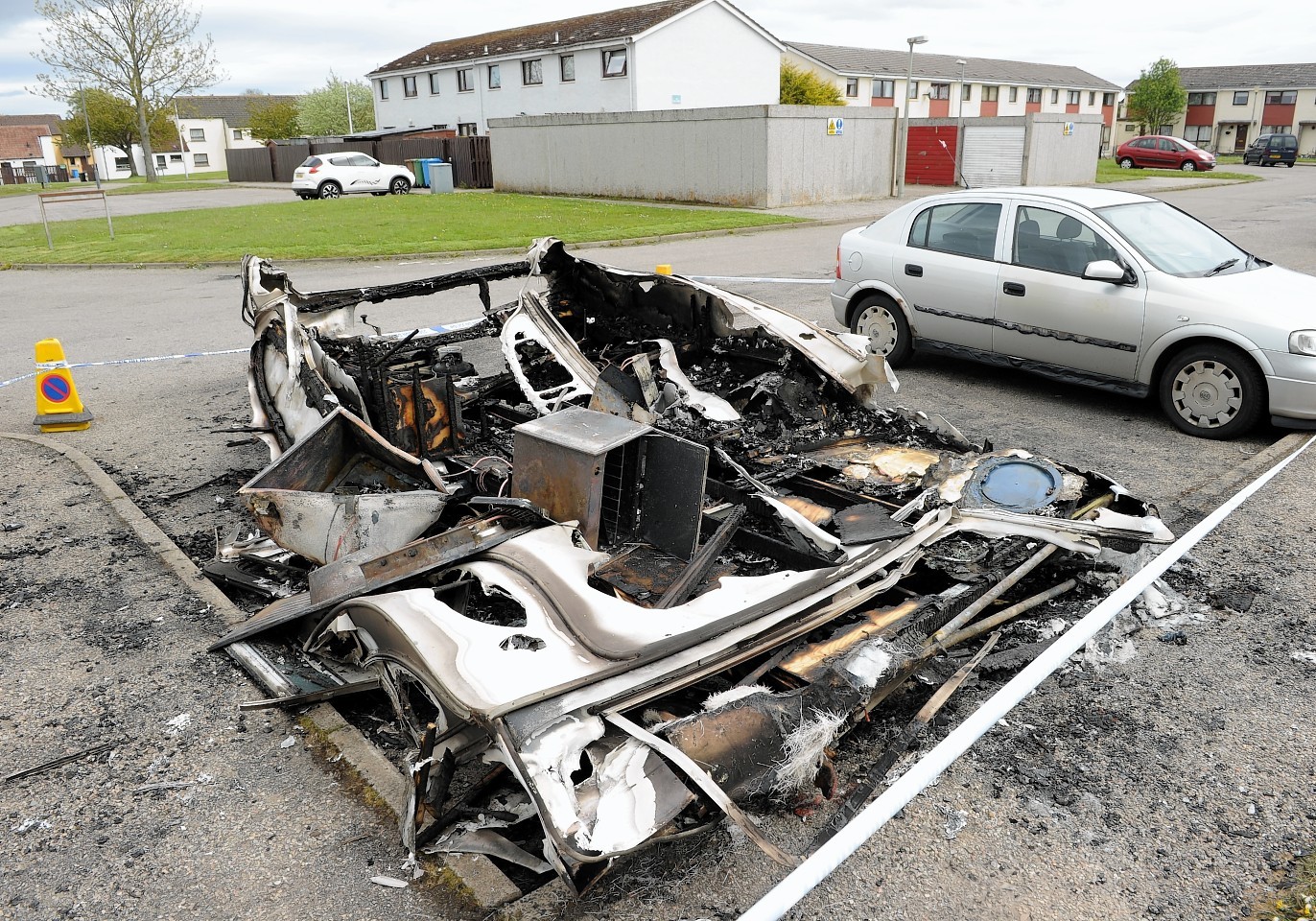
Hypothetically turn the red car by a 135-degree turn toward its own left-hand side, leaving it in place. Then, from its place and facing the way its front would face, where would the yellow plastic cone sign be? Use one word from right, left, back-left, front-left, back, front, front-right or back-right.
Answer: back-left

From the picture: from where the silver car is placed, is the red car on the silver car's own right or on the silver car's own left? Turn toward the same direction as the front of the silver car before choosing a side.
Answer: on the silver car's own left

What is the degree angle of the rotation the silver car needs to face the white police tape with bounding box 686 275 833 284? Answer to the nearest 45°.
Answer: approximately 180°

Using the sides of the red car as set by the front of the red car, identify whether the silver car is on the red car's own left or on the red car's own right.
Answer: on the red car's own right

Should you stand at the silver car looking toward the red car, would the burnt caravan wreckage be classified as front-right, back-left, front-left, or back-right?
back-left

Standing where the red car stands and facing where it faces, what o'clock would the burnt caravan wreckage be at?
The burnt caravan wreckage is roughly at 3 o'clock from the red car.

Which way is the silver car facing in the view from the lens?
facing the viewer and to the right of the viewer

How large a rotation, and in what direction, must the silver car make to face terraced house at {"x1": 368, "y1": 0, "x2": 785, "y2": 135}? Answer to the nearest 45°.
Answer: approximately 180°

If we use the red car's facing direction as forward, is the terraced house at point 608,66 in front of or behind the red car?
behind

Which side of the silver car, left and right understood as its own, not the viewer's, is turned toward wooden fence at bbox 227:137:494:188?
back

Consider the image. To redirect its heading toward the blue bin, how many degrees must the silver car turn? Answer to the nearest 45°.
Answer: approximately 180°

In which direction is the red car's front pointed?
to the viewer's right

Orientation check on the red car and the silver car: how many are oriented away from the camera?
0

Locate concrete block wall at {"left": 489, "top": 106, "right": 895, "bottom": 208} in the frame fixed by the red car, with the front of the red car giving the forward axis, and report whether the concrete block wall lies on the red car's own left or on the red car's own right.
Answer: on the red car's own right

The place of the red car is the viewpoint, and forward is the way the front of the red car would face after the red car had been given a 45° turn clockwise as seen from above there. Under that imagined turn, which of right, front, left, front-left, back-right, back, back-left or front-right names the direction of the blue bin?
right

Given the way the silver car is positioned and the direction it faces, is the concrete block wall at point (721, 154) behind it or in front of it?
behind
